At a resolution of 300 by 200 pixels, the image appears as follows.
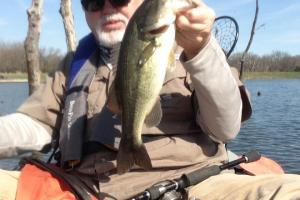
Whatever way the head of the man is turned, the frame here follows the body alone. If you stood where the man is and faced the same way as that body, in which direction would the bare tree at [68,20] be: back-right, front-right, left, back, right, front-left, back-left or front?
back

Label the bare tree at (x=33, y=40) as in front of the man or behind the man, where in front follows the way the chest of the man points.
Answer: behind

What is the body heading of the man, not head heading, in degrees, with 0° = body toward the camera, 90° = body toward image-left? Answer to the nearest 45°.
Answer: approximately 0°
